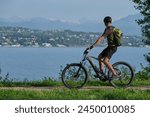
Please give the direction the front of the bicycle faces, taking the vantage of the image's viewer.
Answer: facing to the left of the viewer

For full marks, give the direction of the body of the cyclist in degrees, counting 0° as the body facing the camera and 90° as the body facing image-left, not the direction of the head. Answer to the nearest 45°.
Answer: approximately 90°
